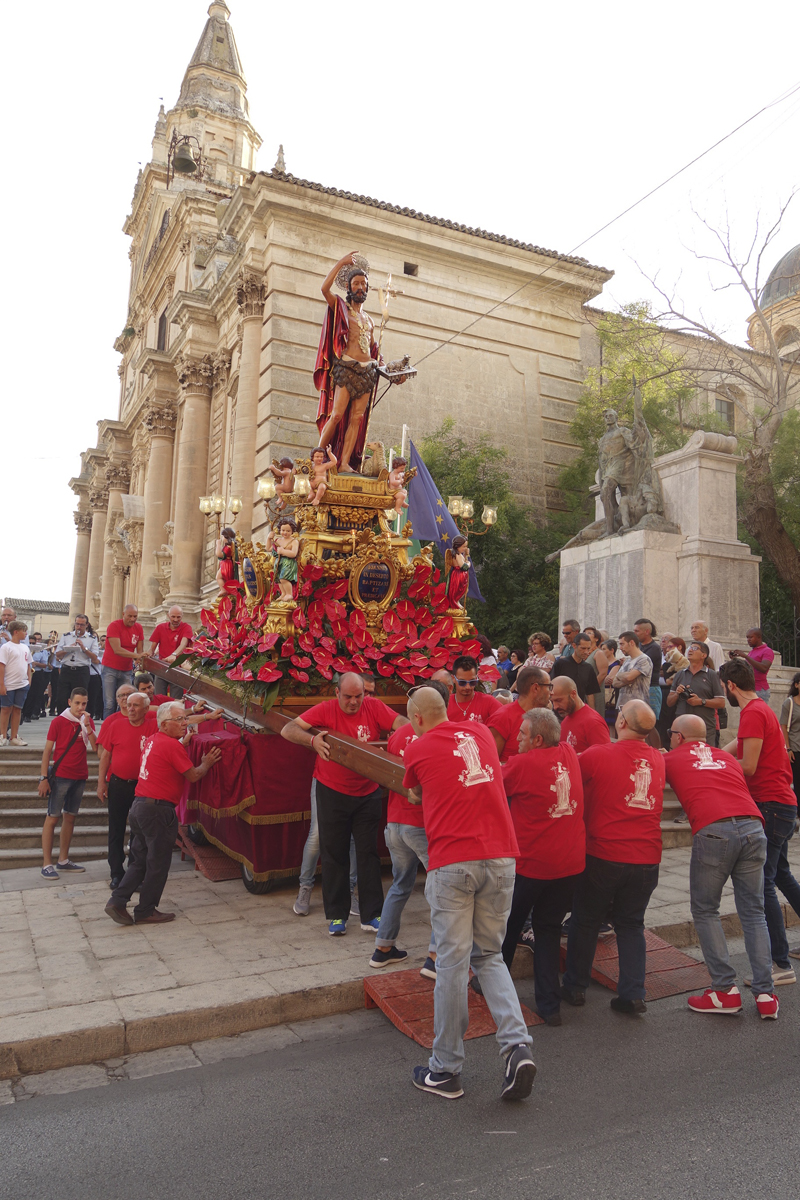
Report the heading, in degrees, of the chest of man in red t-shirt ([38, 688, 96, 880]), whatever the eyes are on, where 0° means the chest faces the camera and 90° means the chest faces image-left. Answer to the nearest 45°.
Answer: approximately 315°

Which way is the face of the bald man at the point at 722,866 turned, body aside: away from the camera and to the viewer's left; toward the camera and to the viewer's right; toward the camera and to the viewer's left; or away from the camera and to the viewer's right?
away from the camera and to the viewer's left

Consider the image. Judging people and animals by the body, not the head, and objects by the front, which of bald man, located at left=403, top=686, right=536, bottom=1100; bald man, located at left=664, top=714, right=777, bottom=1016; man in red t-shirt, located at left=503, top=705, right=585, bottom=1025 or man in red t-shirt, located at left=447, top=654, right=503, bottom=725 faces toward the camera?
man in red t-shirt, located at left=447, top=654, right=503, bottom=725

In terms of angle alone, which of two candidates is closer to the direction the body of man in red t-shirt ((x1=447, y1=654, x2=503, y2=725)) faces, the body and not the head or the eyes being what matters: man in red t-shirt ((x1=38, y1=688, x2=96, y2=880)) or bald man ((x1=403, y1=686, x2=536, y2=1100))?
the bald man

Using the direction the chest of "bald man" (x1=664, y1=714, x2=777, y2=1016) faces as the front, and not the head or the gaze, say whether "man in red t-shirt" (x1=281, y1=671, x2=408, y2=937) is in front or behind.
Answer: in front

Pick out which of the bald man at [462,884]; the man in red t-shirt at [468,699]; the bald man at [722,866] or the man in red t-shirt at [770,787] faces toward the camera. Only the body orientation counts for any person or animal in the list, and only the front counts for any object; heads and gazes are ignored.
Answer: the man in red t-shirt at [468,699]

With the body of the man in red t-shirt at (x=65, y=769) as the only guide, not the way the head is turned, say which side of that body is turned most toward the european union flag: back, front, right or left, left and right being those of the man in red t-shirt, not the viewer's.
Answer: left

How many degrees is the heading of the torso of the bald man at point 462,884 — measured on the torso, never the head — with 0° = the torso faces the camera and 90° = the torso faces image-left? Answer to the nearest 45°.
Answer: approximately 135°

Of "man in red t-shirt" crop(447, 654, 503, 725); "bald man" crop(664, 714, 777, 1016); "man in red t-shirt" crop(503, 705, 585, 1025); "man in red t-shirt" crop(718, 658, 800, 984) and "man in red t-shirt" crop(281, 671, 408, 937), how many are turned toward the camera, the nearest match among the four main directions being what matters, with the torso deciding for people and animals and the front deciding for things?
2

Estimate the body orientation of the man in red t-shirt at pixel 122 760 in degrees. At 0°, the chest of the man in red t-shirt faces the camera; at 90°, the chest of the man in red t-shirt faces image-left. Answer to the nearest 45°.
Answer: approximately 315°
